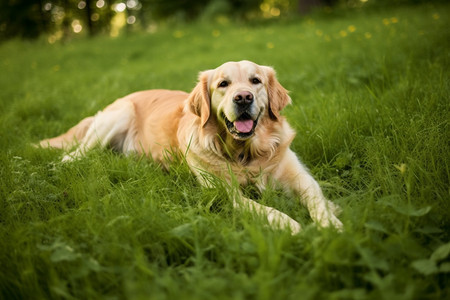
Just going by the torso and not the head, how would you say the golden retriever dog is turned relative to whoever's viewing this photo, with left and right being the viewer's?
facing the viewer and to the right of the viewer

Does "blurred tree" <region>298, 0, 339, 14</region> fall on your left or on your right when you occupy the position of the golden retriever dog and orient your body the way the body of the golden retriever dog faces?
on your left
